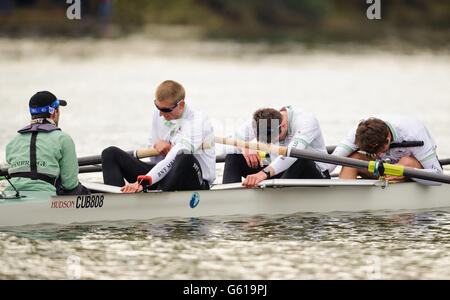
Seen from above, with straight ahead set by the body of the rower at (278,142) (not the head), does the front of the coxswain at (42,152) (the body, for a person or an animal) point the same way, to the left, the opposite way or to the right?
the opposite way

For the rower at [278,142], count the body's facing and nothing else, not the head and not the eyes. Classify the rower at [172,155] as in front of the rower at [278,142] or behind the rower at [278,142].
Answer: in front

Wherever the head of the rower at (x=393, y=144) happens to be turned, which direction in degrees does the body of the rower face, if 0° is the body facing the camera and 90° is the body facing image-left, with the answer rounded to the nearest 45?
approximately 45°

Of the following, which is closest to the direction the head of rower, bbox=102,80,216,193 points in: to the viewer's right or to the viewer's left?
to the viewer's left

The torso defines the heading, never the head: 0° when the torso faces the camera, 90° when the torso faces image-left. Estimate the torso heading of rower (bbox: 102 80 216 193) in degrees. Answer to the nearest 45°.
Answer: approximately 45°

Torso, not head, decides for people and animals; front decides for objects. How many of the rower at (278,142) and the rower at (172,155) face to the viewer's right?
0

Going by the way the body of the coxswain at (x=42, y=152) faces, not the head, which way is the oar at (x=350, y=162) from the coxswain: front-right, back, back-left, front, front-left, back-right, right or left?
front-right

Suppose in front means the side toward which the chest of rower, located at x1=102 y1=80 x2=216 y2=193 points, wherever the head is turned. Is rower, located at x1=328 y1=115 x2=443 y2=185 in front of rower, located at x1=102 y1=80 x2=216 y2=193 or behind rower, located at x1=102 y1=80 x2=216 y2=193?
behind

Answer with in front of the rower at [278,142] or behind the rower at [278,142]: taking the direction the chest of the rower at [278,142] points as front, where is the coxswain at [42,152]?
in front

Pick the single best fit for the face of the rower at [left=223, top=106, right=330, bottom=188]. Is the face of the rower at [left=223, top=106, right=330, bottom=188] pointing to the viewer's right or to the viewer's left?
to the viewer's left

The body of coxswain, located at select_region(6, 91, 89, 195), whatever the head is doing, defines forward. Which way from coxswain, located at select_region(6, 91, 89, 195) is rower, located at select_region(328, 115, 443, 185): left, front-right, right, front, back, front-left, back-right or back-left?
front-right

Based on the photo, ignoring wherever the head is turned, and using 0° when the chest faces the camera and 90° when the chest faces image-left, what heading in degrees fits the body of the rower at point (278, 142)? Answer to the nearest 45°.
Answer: approximately 45°
